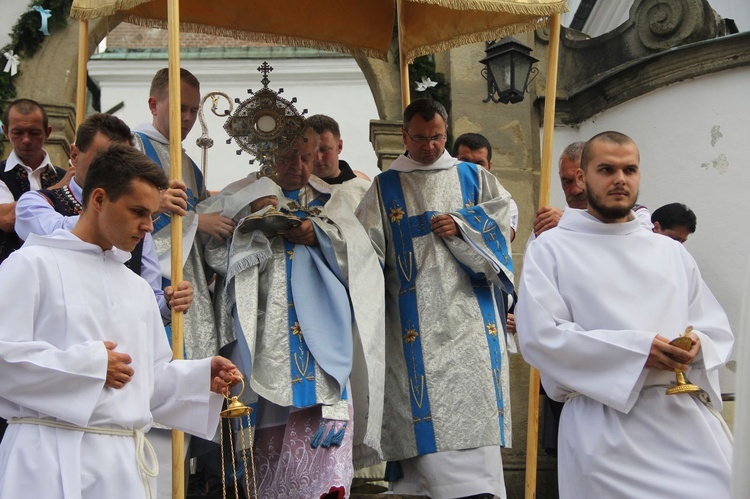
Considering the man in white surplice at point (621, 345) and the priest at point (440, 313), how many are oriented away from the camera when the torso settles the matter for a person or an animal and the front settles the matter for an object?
0

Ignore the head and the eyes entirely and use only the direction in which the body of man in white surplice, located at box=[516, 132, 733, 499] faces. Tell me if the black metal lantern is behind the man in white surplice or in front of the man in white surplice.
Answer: behind

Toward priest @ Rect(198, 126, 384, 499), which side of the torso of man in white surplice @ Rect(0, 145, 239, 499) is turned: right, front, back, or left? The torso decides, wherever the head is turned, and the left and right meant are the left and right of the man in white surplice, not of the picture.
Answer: left

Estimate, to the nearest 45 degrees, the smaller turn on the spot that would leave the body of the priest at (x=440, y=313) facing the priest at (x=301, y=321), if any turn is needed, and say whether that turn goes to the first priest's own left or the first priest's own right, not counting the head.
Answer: approximately 90° to the first priest's own right

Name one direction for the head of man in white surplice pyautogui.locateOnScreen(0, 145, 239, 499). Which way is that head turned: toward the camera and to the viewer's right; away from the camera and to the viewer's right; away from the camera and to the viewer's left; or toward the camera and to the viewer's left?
toward the camera and to the viewer's right

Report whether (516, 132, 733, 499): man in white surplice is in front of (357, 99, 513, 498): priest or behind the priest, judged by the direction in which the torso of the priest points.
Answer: in front

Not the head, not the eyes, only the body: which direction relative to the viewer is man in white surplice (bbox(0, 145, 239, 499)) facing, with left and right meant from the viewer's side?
facing the viewer and to the right of the viewer

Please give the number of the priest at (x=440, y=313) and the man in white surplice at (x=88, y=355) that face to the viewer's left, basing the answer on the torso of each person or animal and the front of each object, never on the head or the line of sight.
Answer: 0

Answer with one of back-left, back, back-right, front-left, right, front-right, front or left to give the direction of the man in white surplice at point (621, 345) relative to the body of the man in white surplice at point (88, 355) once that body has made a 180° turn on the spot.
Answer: back-right

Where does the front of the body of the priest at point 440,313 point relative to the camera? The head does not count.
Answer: toward the camera

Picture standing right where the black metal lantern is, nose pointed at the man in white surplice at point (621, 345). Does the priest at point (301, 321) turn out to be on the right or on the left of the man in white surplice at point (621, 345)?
right
